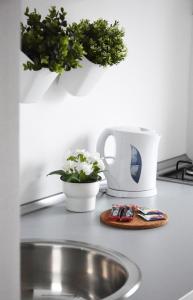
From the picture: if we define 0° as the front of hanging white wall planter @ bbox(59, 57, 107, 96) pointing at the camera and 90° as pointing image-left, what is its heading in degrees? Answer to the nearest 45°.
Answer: approximately 315°
